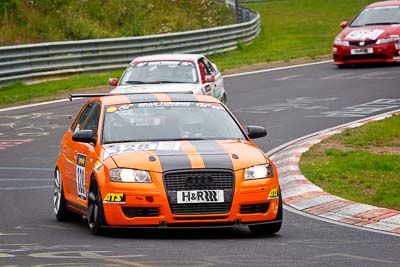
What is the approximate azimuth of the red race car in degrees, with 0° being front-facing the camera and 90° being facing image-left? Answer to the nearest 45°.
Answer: approximately 45°

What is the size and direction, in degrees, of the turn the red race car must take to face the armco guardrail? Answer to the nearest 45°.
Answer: approximately 45° to its right
